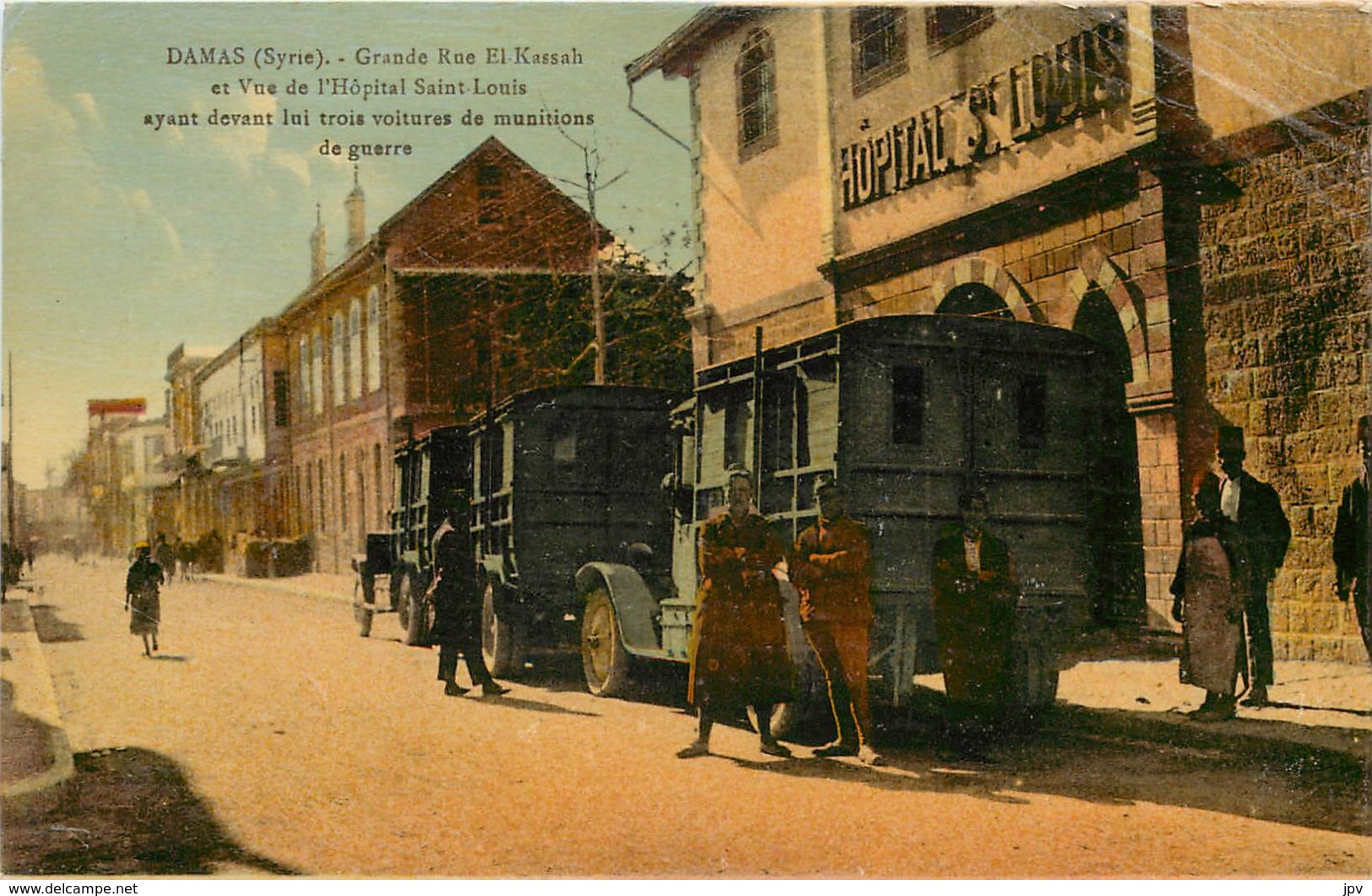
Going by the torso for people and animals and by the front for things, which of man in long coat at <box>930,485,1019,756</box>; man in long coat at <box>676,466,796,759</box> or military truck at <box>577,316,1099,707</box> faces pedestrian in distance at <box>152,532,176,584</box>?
the military truck

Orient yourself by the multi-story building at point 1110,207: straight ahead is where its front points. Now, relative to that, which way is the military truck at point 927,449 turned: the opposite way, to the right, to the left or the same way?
to the right

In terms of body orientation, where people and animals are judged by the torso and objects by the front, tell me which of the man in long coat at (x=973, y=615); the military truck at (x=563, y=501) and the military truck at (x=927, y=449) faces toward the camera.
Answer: the man in long coat

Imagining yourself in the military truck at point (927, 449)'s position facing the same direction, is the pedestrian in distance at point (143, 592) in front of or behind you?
in front

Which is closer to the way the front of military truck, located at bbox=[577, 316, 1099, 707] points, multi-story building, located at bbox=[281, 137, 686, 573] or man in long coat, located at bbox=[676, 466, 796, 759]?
the multi-story building

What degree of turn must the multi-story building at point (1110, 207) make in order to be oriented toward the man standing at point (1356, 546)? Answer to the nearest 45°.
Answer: approximately 90° to its left

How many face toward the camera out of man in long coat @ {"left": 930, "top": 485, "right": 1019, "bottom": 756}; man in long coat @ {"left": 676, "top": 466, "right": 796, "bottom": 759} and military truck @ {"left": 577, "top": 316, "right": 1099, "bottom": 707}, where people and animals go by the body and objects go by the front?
2

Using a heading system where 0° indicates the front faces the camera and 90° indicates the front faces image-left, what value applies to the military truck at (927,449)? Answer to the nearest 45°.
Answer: approximately 135°
